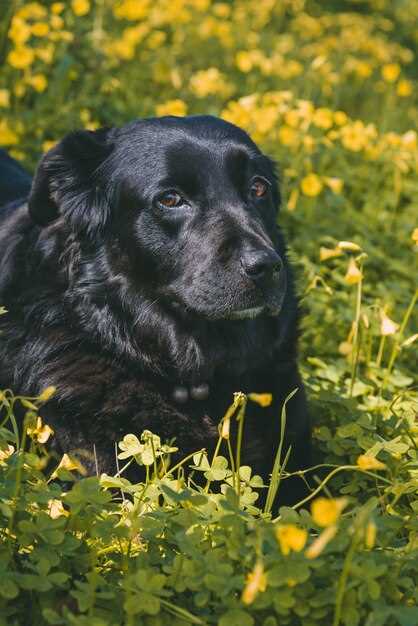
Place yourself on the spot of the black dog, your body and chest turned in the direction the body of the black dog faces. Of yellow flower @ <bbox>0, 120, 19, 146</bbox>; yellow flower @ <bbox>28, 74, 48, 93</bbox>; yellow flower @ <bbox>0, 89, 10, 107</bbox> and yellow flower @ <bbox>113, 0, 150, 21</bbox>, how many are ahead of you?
0

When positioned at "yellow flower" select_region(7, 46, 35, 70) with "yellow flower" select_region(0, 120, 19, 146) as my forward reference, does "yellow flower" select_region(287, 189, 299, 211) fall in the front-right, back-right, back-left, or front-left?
front-left

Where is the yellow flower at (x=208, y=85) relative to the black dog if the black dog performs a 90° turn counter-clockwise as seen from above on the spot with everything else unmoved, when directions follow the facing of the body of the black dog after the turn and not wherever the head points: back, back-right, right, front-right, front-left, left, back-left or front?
front-left

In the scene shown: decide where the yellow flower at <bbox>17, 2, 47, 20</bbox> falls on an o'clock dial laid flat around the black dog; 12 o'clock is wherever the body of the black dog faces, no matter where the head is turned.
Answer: The yellow flower is roughly at 7 o'clock from the black dog.

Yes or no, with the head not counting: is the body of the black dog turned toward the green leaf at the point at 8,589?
no

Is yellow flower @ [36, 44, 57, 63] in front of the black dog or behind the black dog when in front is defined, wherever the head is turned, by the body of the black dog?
behind

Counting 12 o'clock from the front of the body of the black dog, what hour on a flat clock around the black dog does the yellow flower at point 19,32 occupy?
The yellow flower is roughly at 7 o'clock from the black dog.

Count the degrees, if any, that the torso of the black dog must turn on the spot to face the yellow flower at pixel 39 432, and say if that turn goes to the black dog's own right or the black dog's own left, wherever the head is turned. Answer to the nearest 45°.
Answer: approximately 45° to the black dog's own right

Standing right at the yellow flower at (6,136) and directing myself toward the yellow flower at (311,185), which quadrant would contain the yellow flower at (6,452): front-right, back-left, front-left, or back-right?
front-right

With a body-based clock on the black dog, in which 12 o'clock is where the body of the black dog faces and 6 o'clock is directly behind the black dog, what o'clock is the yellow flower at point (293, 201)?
The yellow flower is roughly at 8 o'clock from the black dog.

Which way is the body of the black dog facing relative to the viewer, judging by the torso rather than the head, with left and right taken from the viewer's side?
facing the viewer and to the right of the viewer

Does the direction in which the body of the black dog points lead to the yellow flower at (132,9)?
no

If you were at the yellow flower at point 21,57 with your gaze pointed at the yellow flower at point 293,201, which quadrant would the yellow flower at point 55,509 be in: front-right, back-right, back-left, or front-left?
front-right

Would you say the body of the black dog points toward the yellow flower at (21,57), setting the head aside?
no

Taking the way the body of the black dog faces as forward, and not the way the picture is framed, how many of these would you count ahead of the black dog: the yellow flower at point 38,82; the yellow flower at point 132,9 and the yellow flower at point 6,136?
0

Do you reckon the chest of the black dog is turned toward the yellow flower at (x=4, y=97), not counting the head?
no

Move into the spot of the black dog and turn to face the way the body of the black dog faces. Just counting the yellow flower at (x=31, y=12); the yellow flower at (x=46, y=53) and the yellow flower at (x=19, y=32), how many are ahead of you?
0

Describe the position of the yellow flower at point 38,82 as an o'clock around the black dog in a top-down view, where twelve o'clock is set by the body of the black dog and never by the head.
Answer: The yellow flower is roughly at 7 o'clock from the black dog.
